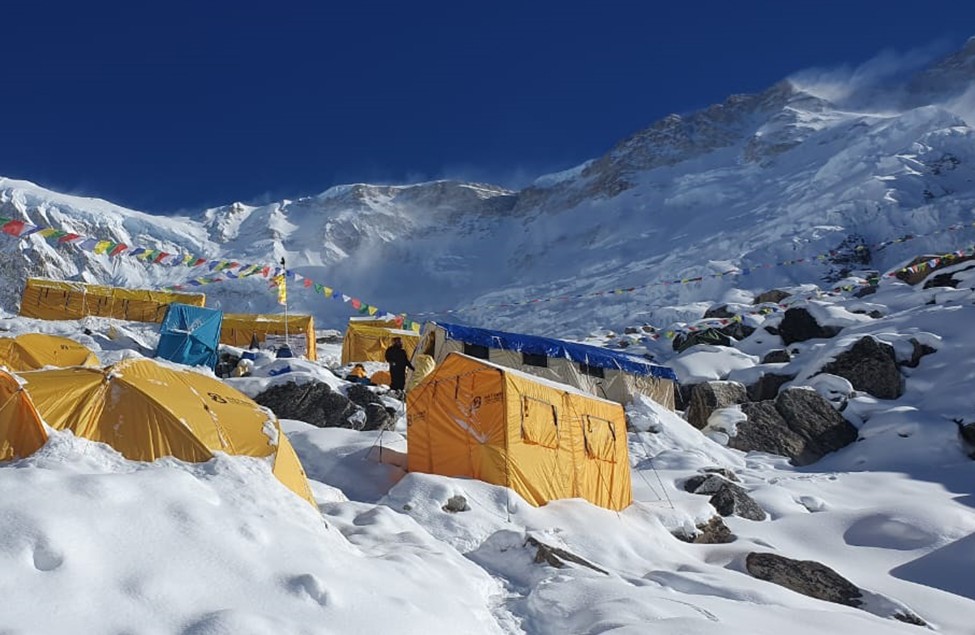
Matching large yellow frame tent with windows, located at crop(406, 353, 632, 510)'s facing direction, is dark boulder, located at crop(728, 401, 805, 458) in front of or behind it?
behind

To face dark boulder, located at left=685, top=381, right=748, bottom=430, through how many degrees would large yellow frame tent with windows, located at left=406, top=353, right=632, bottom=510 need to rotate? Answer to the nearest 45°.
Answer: approximately 180°

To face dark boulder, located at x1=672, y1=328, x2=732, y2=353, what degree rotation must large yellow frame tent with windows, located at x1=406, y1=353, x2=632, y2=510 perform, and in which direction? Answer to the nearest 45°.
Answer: approximately 135° to its right

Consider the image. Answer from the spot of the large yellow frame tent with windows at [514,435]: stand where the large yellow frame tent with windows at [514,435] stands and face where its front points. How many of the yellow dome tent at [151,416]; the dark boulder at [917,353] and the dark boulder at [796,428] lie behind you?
2

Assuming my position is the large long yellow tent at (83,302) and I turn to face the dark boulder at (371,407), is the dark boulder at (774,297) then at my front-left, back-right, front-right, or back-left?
front-left

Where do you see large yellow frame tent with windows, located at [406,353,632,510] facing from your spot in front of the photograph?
facing the viewer and to the left of the viewer

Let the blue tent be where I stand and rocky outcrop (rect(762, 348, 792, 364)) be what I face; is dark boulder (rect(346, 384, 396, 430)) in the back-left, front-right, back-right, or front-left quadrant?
front-right

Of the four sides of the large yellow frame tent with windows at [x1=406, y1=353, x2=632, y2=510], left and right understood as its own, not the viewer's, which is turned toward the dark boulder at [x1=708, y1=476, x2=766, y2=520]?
left

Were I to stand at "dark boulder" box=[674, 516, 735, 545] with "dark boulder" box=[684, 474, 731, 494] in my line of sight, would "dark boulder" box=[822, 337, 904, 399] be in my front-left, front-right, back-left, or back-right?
front-right

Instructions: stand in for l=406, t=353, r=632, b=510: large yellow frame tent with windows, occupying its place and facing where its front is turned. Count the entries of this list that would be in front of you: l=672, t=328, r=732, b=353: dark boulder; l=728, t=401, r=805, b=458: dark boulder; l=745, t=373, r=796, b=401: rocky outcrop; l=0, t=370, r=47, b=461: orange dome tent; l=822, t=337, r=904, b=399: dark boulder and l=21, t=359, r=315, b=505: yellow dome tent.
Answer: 2

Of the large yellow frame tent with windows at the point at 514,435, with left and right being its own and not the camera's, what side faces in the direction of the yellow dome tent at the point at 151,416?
front

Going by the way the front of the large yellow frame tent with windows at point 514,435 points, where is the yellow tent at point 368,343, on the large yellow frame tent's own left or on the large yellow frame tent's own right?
on the large yellow frame tent's own right

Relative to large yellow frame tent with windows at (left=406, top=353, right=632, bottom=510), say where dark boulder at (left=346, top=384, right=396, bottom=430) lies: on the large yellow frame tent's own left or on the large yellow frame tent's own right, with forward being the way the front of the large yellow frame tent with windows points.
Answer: on the large yellow frame tent's own right

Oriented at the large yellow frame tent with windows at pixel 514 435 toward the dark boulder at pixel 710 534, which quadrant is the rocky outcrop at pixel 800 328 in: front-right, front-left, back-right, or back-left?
front-left
